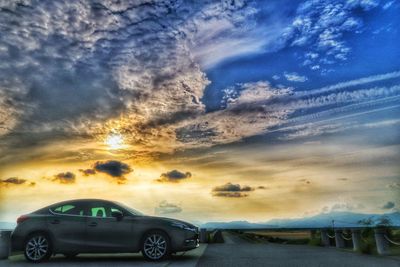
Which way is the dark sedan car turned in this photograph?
to the viewer's right

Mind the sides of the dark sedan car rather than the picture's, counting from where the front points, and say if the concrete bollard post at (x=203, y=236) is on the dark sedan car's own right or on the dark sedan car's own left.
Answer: on the dark sedan car's own left

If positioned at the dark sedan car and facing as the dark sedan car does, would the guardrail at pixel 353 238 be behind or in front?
in front

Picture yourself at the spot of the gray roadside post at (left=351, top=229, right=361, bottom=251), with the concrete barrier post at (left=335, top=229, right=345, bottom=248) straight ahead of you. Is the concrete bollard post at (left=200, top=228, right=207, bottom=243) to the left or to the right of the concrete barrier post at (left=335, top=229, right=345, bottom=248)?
left

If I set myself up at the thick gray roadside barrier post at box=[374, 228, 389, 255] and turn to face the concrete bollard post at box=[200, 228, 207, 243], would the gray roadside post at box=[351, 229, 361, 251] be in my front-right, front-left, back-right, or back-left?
front-right

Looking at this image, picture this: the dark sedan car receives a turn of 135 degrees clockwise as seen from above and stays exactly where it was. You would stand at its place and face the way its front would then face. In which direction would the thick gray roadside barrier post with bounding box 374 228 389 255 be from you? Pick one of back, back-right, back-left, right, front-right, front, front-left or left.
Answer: back-left

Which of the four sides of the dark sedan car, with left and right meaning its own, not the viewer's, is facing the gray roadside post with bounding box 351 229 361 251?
front
